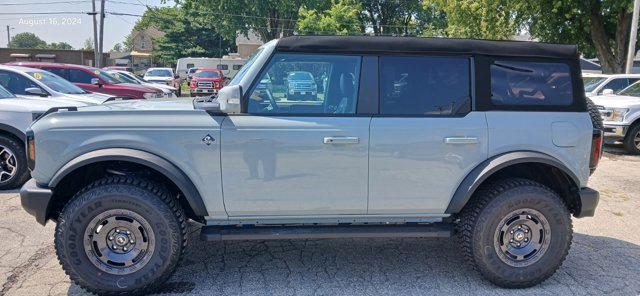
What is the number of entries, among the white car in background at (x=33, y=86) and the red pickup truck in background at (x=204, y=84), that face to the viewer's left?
0

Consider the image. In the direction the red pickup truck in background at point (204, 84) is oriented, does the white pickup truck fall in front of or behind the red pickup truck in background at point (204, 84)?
in front

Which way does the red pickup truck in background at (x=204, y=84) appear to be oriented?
toward the camera

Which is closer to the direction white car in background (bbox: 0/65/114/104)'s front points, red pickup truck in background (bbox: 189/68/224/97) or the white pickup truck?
the white pickup truck

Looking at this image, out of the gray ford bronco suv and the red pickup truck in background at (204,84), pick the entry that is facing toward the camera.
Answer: the red pickup truck in background

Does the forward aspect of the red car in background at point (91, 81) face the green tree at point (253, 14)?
no

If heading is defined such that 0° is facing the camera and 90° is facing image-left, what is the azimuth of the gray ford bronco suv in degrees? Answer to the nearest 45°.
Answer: approximately 90°

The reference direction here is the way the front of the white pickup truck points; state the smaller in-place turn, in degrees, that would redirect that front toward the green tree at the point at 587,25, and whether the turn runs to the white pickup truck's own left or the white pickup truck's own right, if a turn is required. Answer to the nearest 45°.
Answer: approximately 135° to the white pickup truck's own right

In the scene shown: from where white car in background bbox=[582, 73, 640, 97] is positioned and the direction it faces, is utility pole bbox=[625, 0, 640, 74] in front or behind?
behind

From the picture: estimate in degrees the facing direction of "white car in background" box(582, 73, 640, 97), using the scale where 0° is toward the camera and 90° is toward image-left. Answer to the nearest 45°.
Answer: approximately 45°

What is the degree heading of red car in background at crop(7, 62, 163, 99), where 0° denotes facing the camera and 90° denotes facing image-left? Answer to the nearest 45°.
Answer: approximately 315°

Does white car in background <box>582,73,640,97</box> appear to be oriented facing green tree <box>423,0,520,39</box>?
no

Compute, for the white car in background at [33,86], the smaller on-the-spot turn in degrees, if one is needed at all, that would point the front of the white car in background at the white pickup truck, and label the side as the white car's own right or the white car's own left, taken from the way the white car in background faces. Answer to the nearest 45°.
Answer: approximately 45° to the white car's own left

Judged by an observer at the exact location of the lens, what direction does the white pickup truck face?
facing the viewer and to the left of the viewer

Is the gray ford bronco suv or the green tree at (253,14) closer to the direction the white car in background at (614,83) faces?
the gray ford bronco suv
